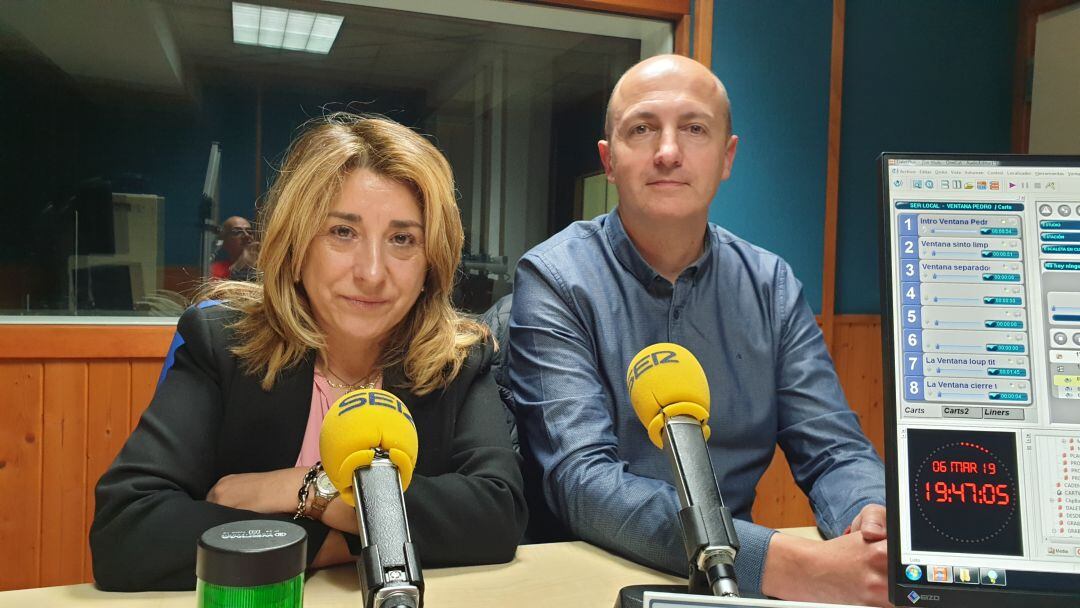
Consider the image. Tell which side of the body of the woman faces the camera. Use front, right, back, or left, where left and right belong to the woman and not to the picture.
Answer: front

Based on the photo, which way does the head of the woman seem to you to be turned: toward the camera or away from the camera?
toward the camera

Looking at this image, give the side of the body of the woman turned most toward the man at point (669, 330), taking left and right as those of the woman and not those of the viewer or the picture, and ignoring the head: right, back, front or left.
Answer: left

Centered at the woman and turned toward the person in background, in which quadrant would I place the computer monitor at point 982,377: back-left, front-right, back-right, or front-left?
back-right

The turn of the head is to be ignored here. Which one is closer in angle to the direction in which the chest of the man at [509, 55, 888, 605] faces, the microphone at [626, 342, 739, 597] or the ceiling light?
the microphone

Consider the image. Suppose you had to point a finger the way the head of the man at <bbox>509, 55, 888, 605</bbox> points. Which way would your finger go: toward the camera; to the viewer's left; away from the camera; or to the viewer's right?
toward the camera

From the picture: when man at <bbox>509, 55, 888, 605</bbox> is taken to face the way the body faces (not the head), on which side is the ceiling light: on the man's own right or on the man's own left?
on the man's own right

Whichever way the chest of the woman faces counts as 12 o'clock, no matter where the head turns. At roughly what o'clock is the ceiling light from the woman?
The ceiling light is roughly at 6 o'clock from the woman.

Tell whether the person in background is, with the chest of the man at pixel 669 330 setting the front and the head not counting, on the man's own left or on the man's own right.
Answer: on the man's own right

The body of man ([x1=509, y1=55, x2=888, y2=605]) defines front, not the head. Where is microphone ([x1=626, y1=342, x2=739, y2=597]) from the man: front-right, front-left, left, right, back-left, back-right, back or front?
front

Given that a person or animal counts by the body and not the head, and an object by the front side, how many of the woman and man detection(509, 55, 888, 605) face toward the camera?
2

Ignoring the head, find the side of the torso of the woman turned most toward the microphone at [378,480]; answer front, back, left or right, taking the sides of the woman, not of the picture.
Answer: front

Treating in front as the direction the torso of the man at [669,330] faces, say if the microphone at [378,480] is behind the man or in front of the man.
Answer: in front
